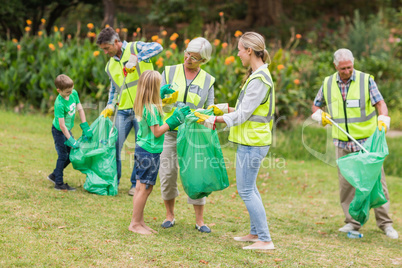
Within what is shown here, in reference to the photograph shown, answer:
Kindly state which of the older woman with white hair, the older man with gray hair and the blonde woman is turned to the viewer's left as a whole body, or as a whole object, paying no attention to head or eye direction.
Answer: the blonde woman

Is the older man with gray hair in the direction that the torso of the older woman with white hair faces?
no

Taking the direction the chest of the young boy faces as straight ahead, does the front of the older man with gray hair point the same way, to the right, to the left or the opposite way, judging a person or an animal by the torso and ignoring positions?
to the right

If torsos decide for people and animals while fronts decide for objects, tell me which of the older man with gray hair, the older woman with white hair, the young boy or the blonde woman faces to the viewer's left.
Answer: the blonde woman

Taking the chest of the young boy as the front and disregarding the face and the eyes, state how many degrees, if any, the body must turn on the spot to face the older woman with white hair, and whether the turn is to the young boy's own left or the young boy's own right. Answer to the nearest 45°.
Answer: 0° — they already face them

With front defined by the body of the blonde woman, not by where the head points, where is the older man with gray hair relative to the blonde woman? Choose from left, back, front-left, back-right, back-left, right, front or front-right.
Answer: back-right

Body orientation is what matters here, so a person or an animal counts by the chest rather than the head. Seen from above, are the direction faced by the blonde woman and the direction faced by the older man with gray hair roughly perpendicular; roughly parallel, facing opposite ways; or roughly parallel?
roughly perpendicular

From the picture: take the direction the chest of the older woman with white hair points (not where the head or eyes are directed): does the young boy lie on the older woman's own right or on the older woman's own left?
on the older woman's own right

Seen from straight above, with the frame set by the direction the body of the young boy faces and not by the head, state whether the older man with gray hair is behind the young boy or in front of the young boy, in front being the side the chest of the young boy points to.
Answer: in front

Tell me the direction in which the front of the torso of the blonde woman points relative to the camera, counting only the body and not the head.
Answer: to the viewer's left

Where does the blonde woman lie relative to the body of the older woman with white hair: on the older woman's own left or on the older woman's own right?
on the older woman's own left

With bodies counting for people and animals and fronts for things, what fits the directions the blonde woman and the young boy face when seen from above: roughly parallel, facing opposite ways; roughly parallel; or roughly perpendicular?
roughly parallel, facing opposite ways

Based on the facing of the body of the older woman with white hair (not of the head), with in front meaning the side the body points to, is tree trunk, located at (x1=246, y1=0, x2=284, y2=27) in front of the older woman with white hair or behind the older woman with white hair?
behind

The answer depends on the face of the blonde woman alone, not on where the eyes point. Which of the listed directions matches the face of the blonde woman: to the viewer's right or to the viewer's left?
to the viewer's left

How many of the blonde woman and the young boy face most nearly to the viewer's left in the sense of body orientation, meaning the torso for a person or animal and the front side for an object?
1

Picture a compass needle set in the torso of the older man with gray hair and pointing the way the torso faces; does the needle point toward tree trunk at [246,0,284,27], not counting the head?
no

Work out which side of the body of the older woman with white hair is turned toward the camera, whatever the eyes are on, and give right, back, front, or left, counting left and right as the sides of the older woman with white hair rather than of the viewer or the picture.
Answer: front

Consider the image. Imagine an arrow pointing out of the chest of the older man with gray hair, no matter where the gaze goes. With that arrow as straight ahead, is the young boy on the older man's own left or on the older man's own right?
on the older man's own right

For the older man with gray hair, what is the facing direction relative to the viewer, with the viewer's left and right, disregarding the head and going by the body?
facing the viewer

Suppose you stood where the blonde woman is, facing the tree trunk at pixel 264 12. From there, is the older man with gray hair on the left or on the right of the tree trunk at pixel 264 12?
right

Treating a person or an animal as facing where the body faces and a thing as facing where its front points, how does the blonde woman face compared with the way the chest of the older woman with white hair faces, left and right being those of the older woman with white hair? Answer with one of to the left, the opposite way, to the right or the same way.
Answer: to the right

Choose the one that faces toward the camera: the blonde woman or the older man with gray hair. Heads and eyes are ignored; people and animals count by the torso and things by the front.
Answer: the older man with gray hair
